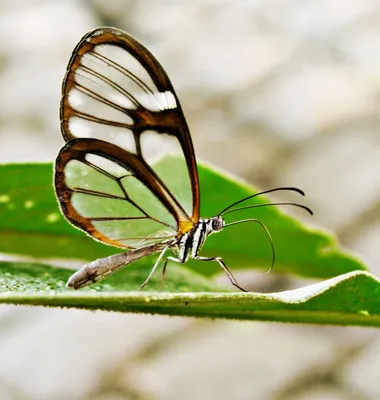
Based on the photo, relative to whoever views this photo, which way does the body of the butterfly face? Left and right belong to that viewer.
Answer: facing to the right of the viewer
